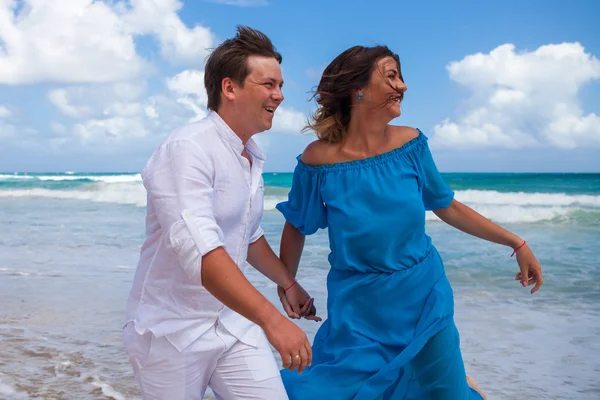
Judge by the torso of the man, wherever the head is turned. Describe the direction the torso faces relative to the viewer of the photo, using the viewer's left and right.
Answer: facing to the right of the viewer

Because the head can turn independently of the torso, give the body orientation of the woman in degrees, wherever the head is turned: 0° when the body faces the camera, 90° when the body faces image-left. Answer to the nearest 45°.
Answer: approximately 315°

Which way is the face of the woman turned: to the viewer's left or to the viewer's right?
to the viewer's right

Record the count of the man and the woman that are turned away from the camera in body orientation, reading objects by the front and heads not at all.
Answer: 0

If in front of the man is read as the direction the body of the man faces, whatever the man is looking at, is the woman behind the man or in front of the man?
in front

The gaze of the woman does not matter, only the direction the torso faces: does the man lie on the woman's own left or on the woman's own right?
on the woman's own right
